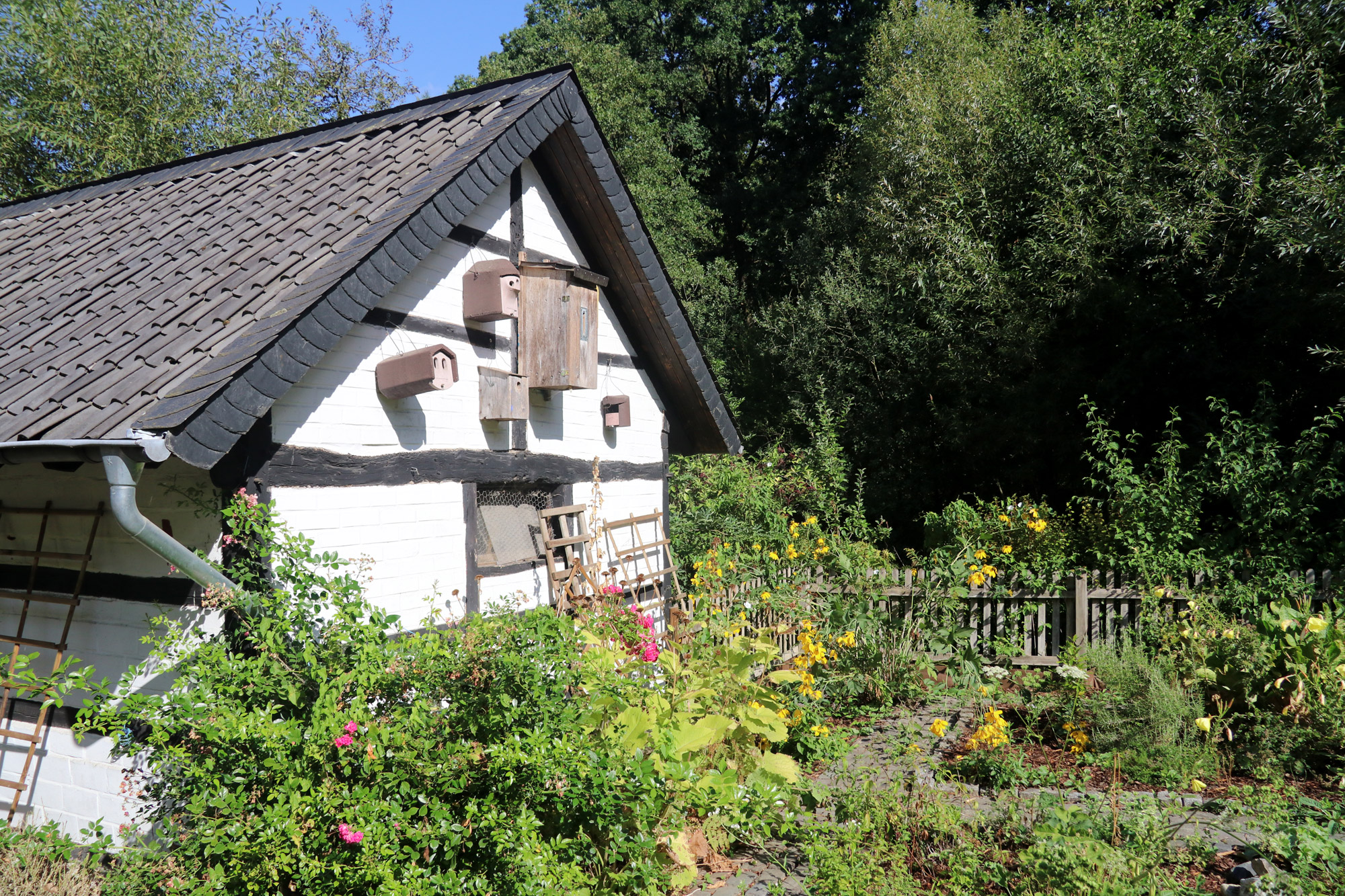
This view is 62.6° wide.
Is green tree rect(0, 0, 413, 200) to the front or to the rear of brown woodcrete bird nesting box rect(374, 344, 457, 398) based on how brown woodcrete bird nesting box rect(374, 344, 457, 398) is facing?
to the rear

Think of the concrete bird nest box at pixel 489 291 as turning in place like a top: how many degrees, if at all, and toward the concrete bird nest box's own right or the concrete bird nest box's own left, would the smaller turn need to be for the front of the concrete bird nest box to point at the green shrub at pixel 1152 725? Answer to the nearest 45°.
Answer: approximately 45° to the concrete bird nest box's own left

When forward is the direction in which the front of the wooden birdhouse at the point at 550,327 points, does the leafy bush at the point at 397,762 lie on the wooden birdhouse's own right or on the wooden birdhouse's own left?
on the wooden birdhouse's own right

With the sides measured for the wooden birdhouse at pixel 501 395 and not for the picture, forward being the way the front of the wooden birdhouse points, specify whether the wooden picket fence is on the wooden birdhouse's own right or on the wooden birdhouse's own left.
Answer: on the wooden birdhouse's own left

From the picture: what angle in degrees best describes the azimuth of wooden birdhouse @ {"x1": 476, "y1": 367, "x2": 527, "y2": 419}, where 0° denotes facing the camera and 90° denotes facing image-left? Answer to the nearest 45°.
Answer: approximately 315°

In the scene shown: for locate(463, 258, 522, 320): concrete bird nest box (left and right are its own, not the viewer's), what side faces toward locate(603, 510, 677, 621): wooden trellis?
left

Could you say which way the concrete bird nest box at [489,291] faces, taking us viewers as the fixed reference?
facing the viewer and to the right of the viewer

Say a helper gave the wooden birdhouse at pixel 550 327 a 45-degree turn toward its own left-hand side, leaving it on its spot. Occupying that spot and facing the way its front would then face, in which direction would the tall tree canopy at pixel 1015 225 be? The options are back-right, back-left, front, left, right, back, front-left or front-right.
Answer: front-left

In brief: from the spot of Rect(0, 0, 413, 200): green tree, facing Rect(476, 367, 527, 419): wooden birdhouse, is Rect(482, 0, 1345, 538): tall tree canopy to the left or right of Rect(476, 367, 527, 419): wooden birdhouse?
left

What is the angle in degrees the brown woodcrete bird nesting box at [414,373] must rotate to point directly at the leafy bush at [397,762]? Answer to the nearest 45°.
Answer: approximately 45° to its right

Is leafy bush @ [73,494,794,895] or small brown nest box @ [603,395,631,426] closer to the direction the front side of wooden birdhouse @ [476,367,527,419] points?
the leafy bush
